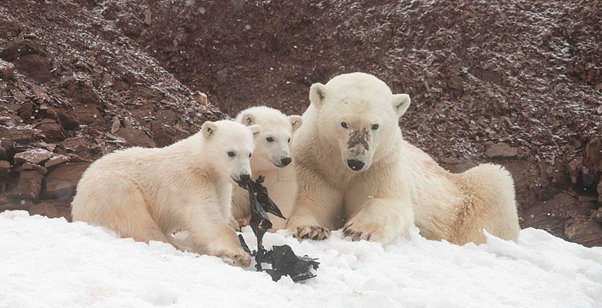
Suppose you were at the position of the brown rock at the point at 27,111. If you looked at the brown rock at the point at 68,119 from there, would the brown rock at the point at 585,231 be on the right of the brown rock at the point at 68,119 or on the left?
right

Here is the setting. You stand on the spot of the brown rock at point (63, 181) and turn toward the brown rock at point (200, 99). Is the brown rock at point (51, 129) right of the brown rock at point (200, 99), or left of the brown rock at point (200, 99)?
left

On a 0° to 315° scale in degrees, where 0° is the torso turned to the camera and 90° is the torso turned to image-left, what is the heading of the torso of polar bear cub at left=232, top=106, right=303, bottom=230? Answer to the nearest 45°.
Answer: approximately 315°

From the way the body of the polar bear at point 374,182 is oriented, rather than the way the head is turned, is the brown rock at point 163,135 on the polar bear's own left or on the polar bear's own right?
on the polar bear's own right

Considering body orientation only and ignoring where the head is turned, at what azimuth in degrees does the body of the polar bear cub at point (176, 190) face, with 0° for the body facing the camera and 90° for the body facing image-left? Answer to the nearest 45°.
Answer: approximately 315°

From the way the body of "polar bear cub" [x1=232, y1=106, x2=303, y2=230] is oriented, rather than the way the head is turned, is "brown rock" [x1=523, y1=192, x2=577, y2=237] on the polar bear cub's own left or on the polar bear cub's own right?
on the polar bear cub's own left

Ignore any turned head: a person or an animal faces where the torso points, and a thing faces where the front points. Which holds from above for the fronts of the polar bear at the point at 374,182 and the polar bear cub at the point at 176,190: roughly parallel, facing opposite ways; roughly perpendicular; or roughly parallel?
roughly perpendicular
